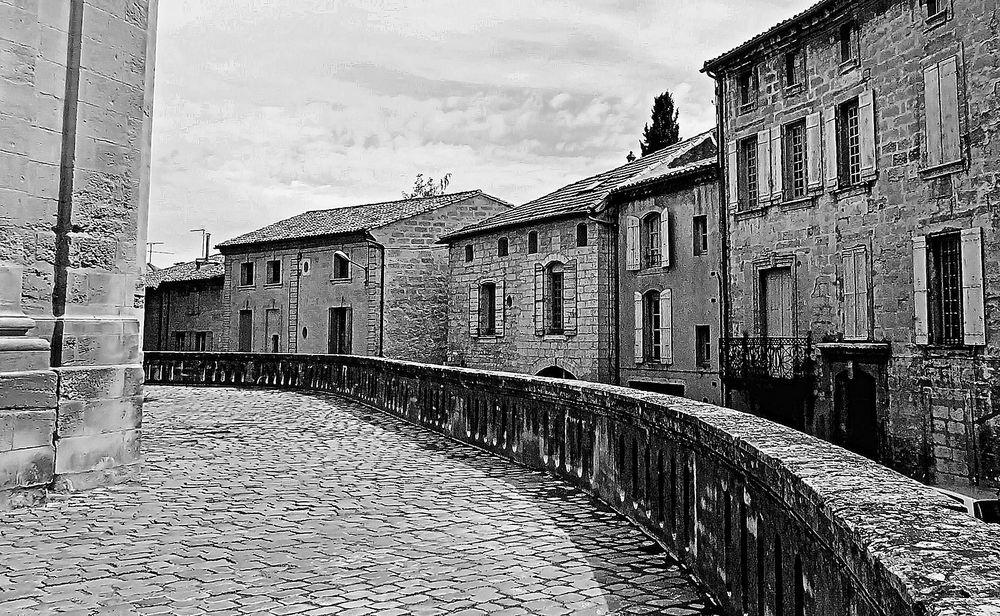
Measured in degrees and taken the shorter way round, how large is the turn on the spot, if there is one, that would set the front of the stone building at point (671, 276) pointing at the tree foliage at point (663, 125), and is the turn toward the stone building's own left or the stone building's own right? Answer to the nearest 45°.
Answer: approximately 135° to the stone building's own right

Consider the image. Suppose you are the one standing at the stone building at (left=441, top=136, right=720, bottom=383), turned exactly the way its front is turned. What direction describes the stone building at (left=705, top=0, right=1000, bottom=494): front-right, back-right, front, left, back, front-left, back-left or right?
left

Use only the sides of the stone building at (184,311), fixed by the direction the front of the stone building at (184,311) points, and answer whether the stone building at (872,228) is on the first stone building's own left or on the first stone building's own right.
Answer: on the first stone building's own left

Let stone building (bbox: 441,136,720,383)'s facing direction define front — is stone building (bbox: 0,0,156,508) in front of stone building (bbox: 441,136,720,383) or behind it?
in front

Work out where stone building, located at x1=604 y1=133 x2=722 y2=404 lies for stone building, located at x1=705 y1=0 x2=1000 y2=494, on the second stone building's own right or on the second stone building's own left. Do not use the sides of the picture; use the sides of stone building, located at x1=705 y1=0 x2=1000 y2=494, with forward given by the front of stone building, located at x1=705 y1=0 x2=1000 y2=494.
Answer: on the second stone building's own right

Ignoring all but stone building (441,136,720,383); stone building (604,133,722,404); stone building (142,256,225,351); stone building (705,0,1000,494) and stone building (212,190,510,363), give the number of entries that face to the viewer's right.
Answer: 0

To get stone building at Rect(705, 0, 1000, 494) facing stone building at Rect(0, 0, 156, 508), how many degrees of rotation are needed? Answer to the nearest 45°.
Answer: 0° — it already faces it

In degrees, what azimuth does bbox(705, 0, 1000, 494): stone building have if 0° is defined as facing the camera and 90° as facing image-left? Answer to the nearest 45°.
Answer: approximately 45°

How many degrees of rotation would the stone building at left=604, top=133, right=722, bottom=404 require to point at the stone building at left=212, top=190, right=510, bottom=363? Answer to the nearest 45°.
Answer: approximately 90° to its right

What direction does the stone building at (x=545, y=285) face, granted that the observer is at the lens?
facing the viewer and to the left of the viewer

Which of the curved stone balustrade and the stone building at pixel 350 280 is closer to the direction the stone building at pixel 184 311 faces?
the curved stone balustrade

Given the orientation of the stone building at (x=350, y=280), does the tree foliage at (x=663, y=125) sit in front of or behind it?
behind
